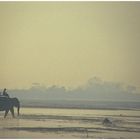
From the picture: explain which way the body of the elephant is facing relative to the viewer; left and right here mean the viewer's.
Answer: facing to the right of the viewer
